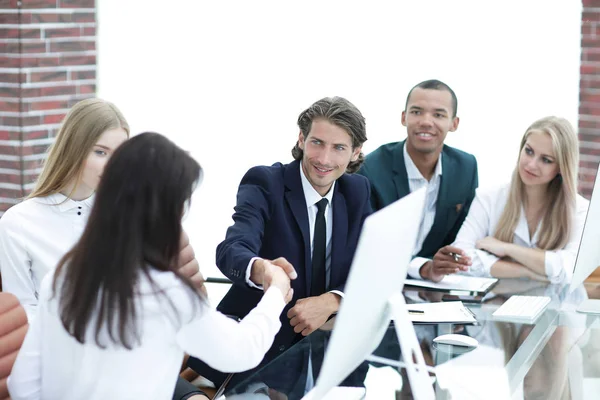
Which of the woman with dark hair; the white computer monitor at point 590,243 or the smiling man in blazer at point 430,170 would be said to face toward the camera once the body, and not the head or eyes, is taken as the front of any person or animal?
the smiling man in blazer

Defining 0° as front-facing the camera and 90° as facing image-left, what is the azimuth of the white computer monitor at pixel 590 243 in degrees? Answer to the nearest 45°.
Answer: approximately 135°

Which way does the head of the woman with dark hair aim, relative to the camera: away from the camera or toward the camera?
away from the camera

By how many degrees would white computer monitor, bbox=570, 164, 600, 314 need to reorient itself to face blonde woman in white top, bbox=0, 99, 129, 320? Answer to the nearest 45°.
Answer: approximately 45° to its left

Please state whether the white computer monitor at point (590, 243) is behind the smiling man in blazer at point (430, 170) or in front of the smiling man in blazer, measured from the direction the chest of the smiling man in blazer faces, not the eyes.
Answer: in front

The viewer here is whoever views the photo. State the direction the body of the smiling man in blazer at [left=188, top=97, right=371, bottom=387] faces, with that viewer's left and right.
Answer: facing the viewer

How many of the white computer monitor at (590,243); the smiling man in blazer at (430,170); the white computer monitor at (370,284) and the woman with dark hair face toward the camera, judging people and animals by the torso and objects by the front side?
1

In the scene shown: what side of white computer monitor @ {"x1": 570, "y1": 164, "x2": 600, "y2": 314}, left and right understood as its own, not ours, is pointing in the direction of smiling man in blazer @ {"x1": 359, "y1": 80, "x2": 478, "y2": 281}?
front

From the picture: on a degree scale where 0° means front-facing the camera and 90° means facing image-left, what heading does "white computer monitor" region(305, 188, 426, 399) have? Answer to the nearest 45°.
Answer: approximately 135°

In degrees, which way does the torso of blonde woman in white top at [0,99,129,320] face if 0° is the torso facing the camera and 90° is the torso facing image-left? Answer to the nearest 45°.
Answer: approximately 315°

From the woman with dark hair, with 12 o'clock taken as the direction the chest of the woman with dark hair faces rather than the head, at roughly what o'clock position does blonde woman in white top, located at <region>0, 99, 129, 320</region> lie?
The blonde woman in white top is roughly at 10 o'clock from the woman with dark hair.

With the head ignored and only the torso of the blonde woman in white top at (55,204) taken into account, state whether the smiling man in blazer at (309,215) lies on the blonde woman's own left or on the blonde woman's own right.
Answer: on the blonde woman's own left

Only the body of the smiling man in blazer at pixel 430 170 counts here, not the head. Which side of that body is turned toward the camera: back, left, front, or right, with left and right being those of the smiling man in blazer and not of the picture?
front

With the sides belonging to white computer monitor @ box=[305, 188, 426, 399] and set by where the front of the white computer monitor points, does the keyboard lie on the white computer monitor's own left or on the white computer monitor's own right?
on the white computer monitor's own right
